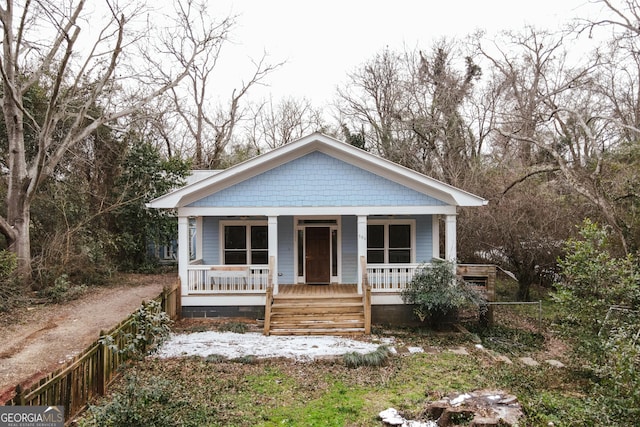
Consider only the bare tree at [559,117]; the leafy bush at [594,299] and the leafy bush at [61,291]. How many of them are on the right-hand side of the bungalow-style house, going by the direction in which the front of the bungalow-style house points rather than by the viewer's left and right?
1

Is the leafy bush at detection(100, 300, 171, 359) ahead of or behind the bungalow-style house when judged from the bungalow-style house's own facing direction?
ahead

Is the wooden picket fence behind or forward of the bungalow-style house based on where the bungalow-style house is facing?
forward

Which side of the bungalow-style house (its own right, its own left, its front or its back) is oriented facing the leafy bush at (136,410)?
front

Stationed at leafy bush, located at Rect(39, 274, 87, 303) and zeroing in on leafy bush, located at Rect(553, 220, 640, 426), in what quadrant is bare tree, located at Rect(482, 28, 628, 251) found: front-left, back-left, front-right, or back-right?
front-left

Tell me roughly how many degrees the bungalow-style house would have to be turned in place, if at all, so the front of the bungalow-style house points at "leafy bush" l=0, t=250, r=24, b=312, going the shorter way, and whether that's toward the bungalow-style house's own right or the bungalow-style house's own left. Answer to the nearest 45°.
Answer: approximately 90° to the bungalow-style house's own right

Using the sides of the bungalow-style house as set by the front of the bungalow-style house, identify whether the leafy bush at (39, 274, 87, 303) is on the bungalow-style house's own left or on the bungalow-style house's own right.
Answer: on the bungalow-style house's own right

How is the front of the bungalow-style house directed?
toward the camera

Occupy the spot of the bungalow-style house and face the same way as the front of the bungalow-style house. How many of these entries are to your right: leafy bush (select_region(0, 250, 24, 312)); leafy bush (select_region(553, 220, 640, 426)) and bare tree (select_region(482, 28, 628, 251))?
1

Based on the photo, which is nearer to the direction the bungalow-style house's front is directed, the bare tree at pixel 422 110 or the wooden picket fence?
the wooden picket fence

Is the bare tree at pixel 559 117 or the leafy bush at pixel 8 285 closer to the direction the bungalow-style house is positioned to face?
the leafy bush

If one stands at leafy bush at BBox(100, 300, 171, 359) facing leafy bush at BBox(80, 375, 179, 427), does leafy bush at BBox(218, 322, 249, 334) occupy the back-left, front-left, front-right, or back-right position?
back-left

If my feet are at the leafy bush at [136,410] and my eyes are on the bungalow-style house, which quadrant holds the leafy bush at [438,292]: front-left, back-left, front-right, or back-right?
front-right

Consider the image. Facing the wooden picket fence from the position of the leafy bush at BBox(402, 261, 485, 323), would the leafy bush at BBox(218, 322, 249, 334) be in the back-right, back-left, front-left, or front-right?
front-right
